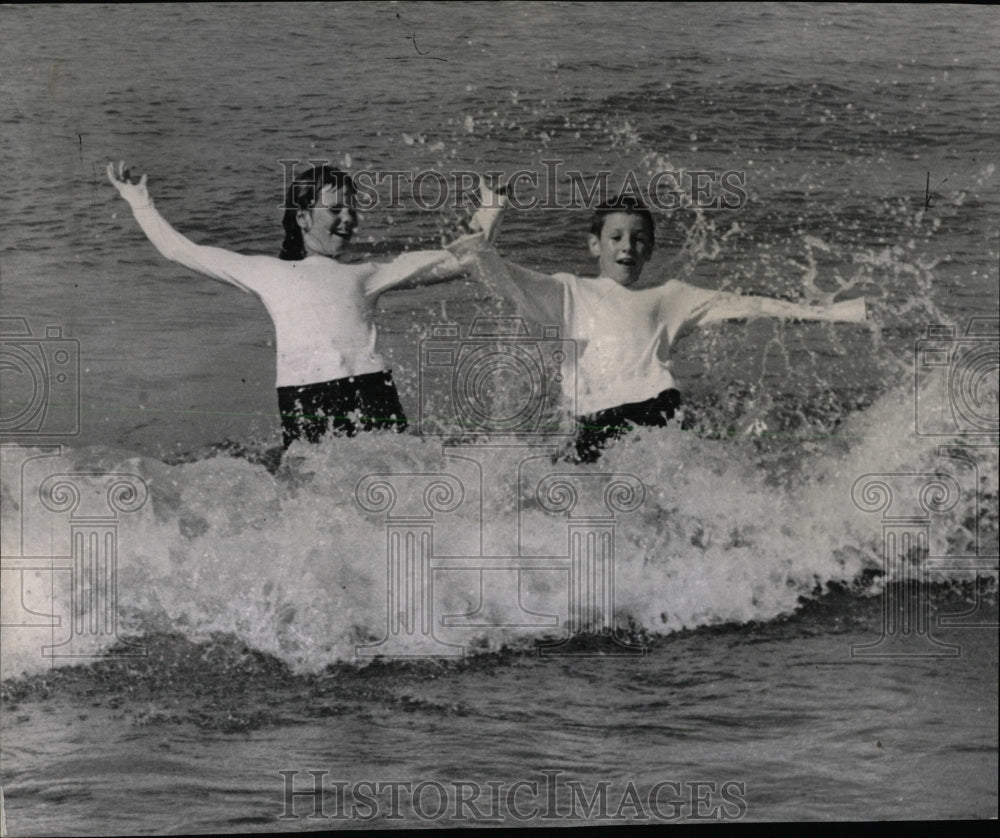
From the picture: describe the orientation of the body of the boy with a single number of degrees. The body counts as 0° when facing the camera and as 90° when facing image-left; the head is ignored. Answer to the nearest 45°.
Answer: approximately 0°
